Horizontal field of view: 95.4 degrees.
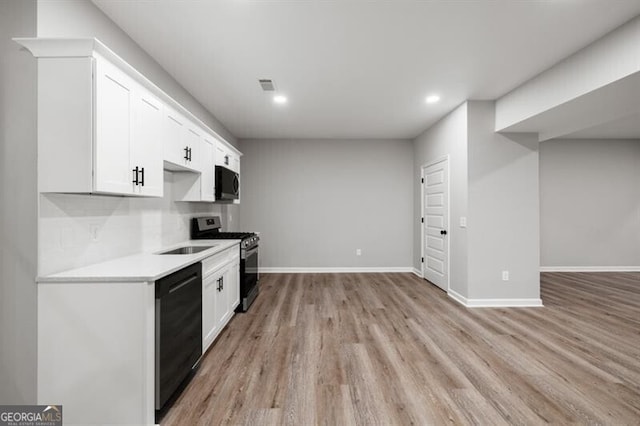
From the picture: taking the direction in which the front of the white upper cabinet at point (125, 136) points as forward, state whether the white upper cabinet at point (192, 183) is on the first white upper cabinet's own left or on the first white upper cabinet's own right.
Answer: on the first white upper cabinet's own left

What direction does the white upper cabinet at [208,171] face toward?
to the viewer's right

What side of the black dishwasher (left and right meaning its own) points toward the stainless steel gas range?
left

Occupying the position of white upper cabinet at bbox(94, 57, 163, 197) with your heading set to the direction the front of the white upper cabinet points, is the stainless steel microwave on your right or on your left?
on your left

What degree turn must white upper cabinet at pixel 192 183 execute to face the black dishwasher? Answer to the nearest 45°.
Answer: approximately 90° to its right

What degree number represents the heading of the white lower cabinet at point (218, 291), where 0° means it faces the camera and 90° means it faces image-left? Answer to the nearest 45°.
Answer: approximately 270°

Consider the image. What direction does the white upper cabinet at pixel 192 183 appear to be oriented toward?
to the viewer's right

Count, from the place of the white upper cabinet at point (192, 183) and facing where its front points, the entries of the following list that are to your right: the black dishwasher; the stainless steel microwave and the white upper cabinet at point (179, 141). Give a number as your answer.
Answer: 2
